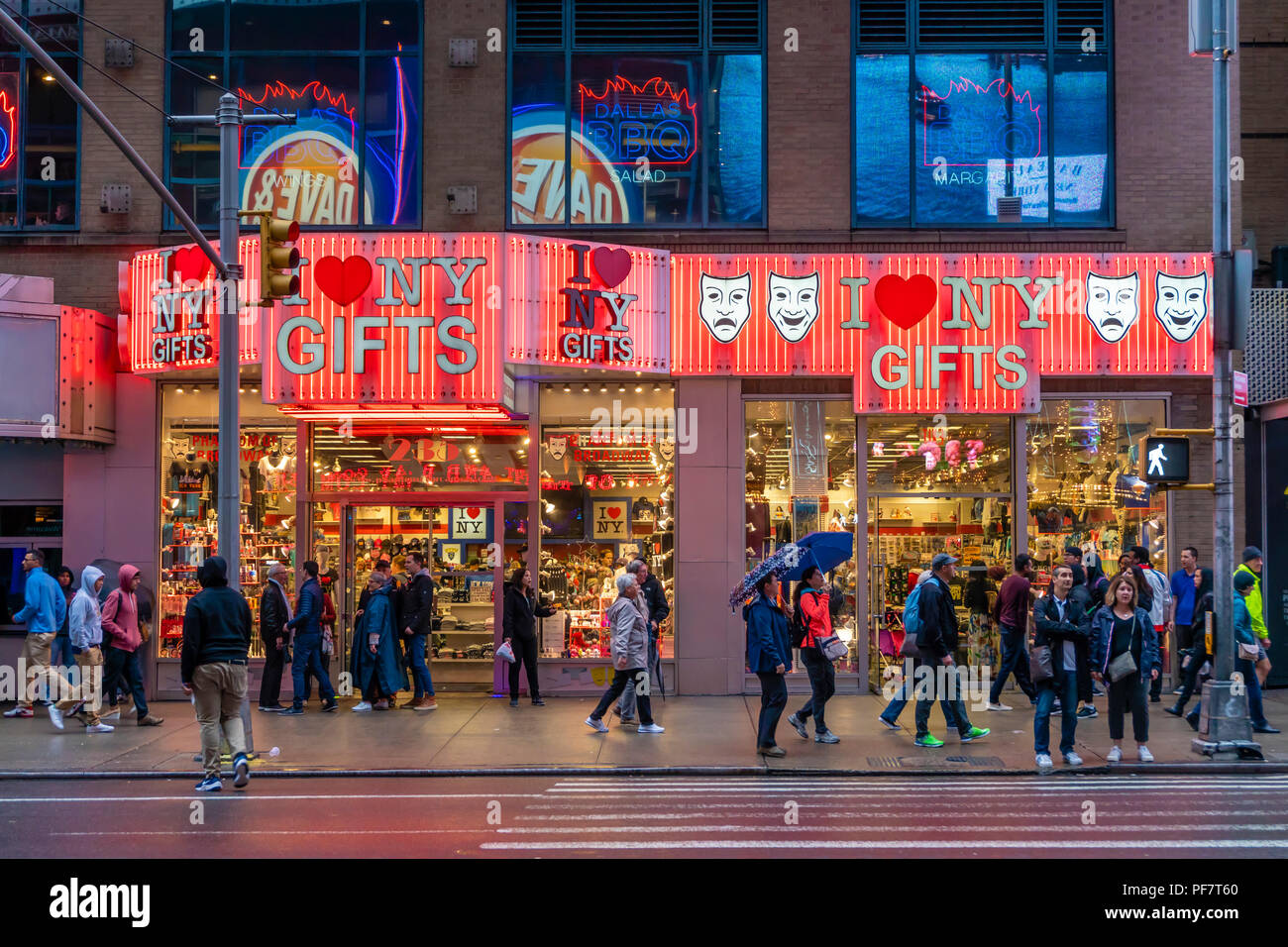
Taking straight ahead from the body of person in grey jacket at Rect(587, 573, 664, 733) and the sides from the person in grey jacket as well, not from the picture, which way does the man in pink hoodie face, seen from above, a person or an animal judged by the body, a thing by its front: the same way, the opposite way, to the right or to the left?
the same way

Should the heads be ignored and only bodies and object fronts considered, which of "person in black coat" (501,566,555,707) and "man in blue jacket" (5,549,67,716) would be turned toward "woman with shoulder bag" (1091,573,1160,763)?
the person in black coat

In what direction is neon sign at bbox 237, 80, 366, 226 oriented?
toward the camera

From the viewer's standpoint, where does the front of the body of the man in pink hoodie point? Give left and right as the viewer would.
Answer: facing to the right of the viewer

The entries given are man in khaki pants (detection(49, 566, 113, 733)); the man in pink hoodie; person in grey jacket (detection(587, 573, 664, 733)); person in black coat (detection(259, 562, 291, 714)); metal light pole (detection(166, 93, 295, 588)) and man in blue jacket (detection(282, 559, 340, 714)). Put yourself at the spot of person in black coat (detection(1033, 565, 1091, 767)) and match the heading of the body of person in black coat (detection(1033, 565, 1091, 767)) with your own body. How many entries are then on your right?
6

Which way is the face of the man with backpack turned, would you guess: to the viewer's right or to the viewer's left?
to the viewer's right

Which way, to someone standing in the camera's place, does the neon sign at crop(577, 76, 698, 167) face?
facing the viewer

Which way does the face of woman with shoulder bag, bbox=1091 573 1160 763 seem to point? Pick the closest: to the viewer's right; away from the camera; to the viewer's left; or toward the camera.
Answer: toward the camera

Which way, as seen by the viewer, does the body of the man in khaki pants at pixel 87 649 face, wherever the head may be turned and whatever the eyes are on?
to the viewer's right

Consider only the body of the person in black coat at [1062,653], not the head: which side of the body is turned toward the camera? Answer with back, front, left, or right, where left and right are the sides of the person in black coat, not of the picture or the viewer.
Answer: front

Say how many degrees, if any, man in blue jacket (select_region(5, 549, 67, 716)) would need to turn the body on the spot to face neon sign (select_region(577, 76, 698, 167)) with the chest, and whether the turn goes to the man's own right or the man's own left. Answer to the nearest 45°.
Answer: approximately 180°

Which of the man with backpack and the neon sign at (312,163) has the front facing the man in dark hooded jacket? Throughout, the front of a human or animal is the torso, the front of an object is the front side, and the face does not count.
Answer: the neon sign

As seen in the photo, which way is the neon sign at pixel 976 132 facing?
toward the camera

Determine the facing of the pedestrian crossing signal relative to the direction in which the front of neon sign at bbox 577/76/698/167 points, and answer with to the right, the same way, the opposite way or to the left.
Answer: the same way
